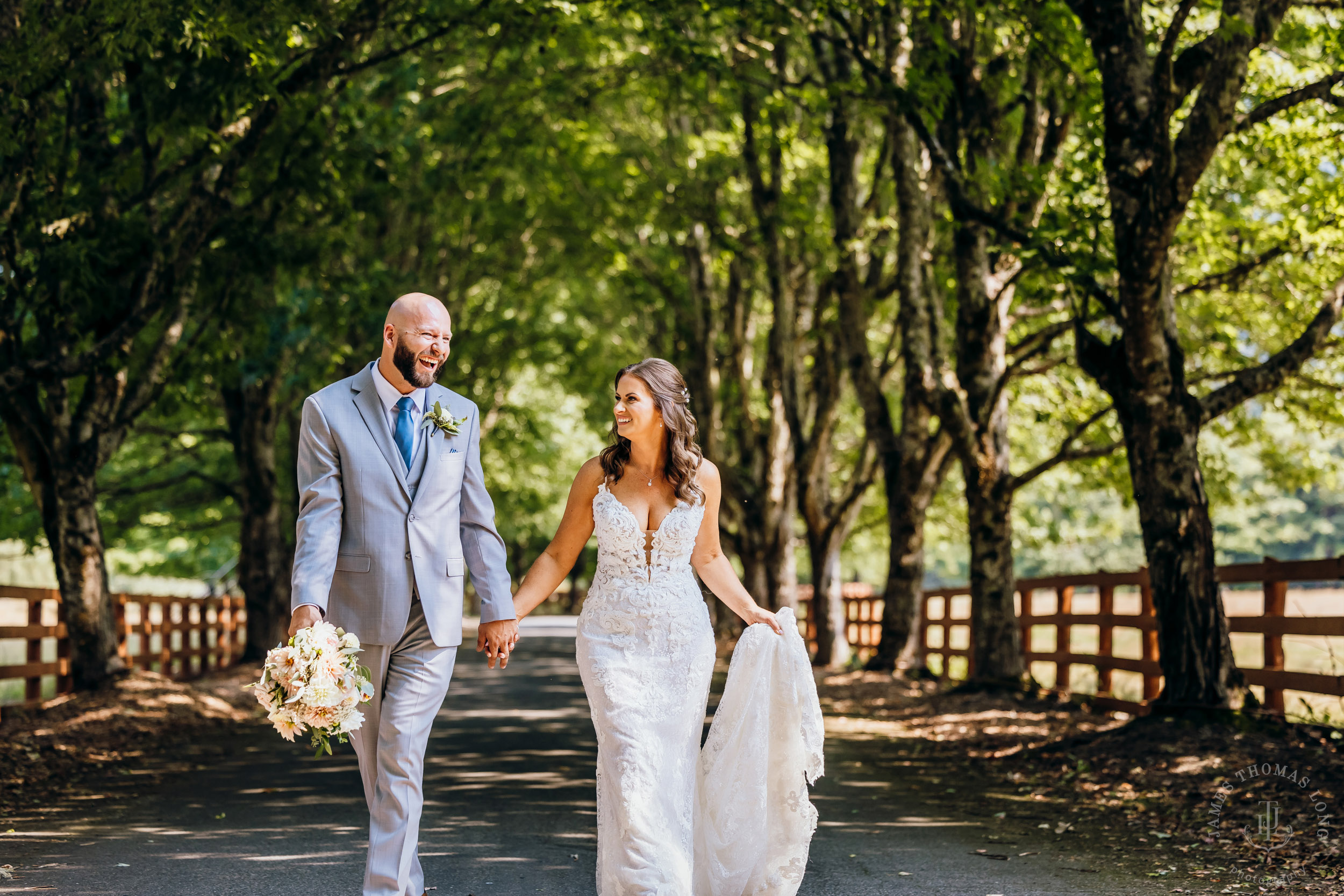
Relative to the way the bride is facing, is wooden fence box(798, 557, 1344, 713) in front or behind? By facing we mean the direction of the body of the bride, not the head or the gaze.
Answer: behind

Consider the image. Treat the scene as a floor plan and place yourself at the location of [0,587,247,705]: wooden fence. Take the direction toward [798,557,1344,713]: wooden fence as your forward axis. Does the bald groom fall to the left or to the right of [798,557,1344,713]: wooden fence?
right

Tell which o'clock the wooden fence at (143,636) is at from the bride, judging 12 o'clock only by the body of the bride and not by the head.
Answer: The wooden fence is roughly at 5 o'clock from the bride.

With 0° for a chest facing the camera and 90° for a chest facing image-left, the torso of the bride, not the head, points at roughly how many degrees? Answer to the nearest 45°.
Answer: approximately 0°
